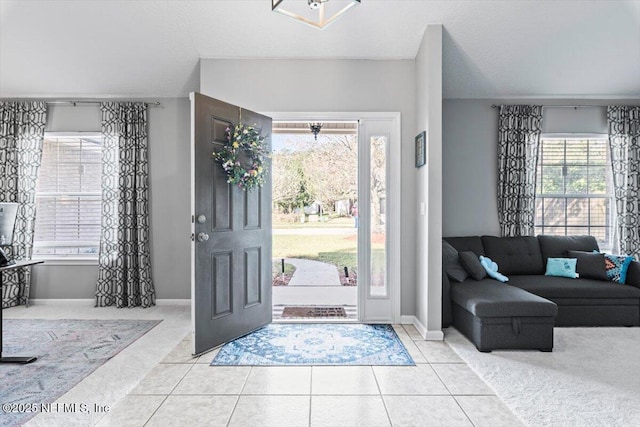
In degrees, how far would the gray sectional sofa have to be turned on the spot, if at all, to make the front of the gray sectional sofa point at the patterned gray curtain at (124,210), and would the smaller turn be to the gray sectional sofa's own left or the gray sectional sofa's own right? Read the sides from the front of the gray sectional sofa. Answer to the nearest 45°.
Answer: approximately 135° to the gray sectional sofa's own right

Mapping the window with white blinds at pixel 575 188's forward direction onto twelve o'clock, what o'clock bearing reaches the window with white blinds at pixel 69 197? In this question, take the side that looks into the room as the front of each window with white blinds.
the window with white blinds at pixel 69 197 is roughly at 2 o'clock from the window with white blinds at pixel 575 188.

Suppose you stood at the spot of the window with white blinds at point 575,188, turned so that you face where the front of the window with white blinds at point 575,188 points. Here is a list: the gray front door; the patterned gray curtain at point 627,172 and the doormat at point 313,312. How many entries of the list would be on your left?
1

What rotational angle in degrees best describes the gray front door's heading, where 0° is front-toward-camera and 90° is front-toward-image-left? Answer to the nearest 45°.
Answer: approximately 315°

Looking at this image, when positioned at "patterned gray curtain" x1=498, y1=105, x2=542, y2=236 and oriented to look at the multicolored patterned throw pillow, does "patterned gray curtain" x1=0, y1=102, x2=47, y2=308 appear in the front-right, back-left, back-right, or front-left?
back-right

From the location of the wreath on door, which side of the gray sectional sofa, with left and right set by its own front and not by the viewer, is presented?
right

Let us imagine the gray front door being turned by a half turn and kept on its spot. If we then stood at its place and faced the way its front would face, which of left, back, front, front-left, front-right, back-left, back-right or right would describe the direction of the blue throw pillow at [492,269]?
back-right

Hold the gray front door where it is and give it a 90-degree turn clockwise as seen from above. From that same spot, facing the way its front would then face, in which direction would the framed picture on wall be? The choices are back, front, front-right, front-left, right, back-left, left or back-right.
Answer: back-left

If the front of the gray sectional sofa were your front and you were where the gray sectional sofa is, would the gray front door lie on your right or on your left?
on your right

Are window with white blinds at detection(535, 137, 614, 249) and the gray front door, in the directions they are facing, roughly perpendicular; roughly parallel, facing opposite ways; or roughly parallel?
roughly perpendicular

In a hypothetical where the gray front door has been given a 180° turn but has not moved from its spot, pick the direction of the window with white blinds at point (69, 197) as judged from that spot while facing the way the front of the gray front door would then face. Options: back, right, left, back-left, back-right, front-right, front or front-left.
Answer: front

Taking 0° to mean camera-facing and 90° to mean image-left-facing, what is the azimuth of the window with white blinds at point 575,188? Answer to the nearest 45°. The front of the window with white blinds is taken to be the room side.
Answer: approximately 0°
